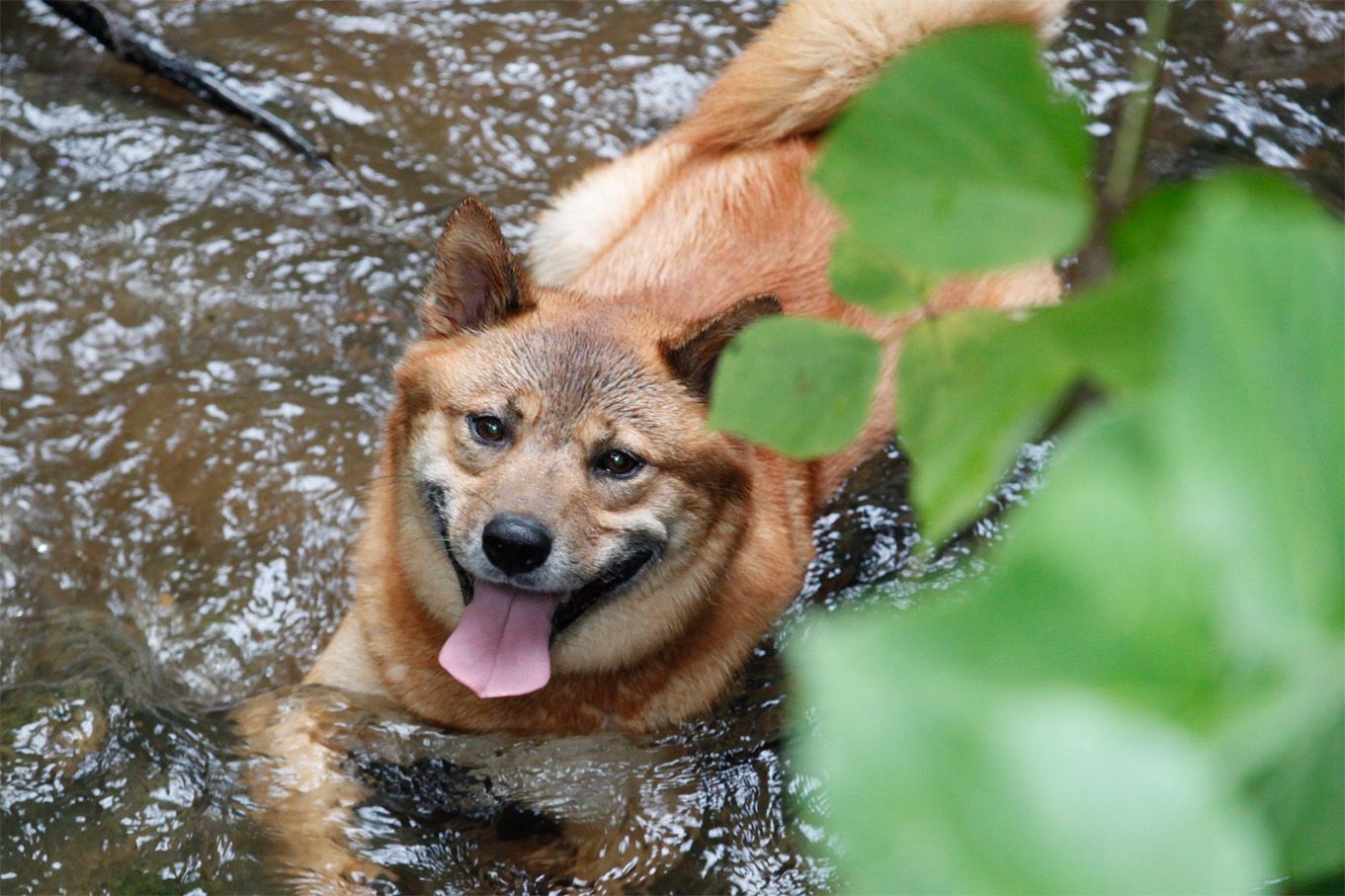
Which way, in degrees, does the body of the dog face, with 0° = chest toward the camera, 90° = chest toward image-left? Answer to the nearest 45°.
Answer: approximately 45°

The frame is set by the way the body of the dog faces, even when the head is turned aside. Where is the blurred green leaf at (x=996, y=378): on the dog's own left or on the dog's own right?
on the dog's own left

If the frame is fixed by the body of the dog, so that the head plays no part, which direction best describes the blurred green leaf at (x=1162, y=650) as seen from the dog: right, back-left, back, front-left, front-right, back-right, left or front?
front-left

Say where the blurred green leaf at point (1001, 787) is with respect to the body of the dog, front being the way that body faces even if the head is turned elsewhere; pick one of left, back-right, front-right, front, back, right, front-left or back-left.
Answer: front-left

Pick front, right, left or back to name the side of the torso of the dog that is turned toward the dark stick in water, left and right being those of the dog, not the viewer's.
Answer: right
